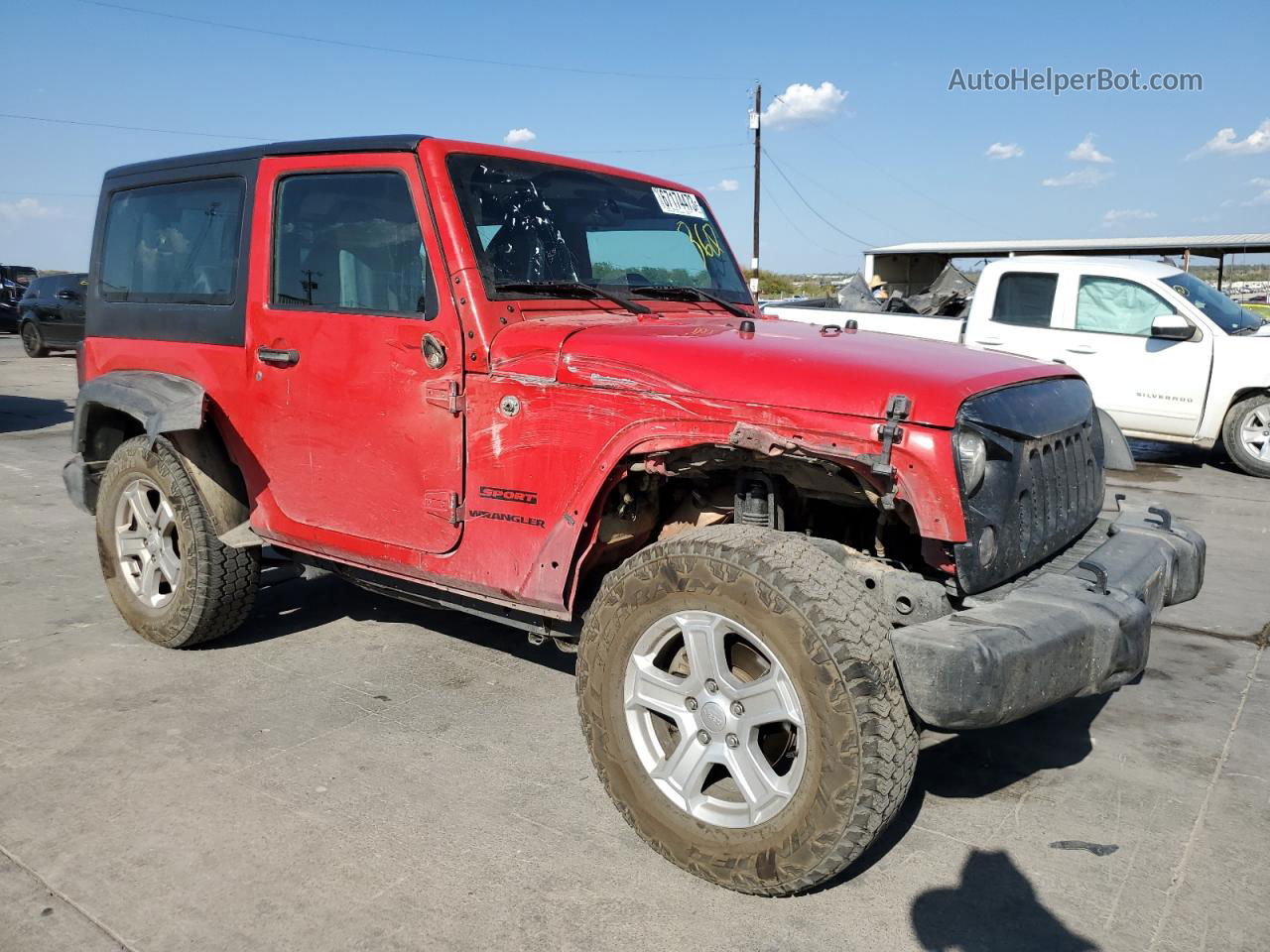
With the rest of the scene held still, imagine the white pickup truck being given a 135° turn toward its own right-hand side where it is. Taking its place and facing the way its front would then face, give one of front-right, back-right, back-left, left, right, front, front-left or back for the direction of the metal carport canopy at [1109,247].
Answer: right

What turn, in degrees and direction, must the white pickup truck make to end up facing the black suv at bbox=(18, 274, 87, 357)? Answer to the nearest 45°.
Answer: approximately 135° to its right

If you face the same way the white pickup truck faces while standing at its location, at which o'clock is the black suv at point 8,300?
The black suv is roughly at 5 o'clock from the white pickup truck.

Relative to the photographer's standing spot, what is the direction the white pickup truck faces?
facing the viewer and to the right of the viewer

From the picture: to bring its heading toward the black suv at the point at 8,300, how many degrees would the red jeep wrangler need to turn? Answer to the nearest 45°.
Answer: approximately 180°

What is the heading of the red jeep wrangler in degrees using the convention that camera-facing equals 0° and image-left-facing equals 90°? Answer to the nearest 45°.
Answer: approximately 315°

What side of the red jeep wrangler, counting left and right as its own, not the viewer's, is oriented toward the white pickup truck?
left

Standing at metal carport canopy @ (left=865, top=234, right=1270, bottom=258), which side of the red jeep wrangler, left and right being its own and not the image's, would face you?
left

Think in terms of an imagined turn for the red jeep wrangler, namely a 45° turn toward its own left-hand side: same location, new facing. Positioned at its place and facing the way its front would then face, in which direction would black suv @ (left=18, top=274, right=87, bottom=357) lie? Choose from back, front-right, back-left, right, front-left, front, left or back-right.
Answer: back-left

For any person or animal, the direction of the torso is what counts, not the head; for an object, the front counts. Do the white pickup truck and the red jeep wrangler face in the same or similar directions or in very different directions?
same or similar directions

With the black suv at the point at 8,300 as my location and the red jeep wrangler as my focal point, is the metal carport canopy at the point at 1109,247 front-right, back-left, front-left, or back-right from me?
front-left

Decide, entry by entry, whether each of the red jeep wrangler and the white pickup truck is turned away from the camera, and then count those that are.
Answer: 0
